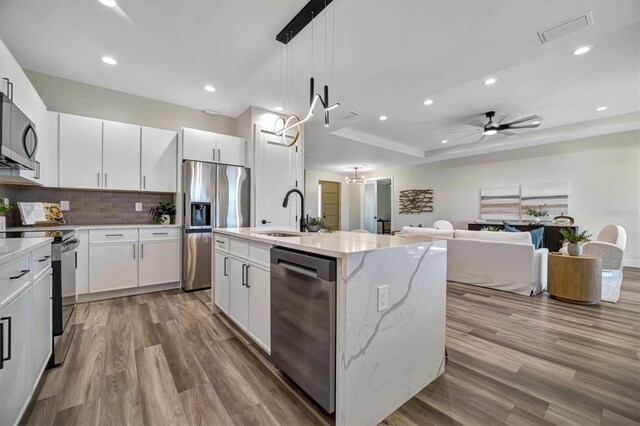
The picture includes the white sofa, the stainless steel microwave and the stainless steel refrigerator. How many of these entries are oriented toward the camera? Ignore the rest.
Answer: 1

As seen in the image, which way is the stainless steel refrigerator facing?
toward the camera

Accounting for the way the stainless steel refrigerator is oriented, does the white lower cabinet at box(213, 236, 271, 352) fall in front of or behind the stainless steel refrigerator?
in front

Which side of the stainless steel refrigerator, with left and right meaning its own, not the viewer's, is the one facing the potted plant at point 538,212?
left

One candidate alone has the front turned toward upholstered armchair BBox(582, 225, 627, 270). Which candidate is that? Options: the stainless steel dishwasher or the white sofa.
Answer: the white sofa

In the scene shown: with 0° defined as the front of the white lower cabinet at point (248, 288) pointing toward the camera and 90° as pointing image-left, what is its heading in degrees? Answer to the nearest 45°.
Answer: approximately 45°

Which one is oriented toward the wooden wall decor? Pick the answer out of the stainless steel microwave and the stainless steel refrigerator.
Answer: the stainless steel microwave

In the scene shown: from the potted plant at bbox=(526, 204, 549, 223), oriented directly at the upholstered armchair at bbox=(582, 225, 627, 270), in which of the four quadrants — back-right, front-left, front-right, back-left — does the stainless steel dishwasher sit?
front-right

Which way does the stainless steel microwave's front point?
to the viewer's right

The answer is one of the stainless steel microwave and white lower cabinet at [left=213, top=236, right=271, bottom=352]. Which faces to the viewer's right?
the stainless steel microwave

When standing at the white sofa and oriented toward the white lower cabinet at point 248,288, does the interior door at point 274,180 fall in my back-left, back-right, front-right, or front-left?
front-right

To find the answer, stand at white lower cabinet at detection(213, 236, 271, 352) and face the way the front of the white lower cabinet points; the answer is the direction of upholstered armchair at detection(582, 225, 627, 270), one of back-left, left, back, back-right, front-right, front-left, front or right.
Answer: back-left

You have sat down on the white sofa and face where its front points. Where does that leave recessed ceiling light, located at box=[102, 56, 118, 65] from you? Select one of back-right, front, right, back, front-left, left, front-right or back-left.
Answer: back

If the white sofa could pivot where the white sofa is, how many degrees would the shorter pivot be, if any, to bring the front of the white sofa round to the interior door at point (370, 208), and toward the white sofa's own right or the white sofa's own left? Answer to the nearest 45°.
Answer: approximately 90° to the white sofa's own left

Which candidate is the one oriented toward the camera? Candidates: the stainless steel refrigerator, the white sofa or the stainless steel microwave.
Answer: the stainless steel refrigerator

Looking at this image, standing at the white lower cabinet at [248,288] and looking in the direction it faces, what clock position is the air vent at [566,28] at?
The air vent is roughly at 8 o'clock from the white lower cabinet.

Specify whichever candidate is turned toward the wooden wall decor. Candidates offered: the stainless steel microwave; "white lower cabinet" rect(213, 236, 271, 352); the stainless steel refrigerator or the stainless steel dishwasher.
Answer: the stainless steel microwave

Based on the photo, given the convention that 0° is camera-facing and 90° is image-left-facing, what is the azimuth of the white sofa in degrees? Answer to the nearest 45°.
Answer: approximately 225°
